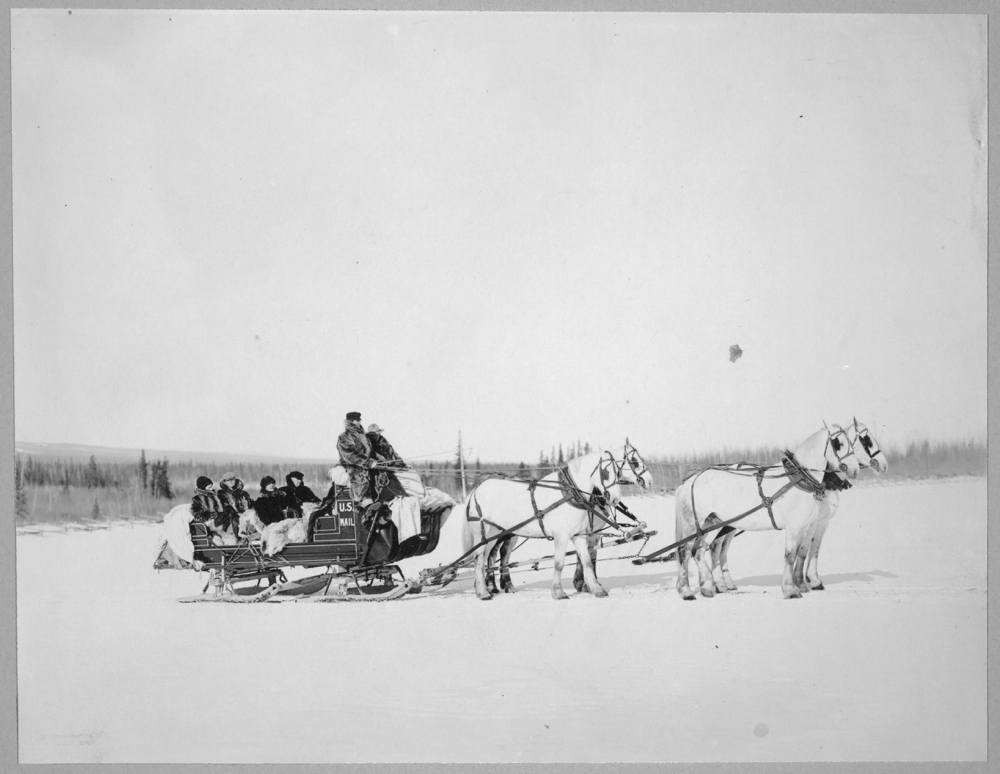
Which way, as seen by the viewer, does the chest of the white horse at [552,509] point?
to the viewer's right

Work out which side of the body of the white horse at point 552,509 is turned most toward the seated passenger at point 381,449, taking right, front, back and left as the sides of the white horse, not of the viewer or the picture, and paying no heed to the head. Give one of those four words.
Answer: back

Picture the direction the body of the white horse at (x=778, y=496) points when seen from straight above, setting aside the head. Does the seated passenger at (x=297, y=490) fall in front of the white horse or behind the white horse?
behind

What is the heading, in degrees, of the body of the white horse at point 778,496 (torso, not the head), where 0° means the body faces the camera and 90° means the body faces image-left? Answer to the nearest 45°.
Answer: approximately 270°

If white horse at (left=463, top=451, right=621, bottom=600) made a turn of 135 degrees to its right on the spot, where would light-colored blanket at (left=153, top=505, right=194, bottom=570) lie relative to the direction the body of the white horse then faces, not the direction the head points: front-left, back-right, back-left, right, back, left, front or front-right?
front-right

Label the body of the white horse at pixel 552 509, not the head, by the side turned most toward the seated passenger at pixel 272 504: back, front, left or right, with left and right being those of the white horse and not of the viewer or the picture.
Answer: back

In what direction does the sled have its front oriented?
to the viewer's right

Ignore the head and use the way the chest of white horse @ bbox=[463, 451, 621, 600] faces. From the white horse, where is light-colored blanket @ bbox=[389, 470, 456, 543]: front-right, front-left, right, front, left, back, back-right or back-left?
back

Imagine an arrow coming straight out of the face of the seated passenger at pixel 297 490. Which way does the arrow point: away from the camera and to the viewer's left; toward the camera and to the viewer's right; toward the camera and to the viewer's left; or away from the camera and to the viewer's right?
toward the camera and to the viewer's right

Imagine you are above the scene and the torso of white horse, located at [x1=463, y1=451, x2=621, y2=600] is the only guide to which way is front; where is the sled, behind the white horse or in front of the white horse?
behind
